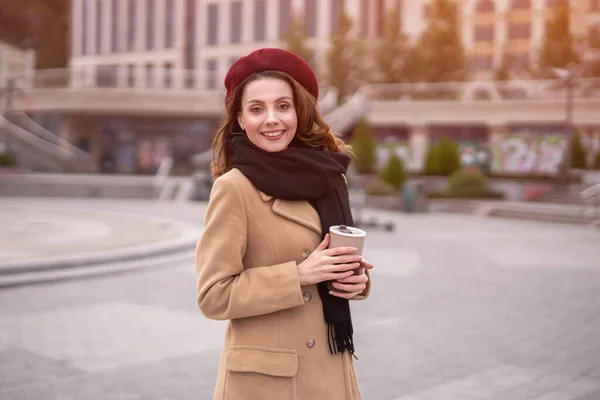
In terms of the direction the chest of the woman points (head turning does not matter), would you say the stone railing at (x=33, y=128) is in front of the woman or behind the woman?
behind

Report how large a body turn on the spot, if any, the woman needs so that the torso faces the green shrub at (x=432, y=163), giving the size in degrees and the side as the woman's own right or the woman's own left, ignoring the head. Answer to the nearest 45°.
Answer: approximately 135° to the woman's own left

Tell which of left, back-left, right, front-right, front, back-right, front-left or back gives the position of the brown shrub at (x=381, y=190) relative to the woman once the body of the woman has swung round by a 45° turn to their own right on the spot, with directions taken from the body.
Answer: back

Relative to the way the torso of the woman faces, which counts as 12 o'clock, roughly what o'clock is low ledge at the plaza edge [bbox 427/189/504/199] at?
The low ledge at the plaza edge is roughly at 8 o'clock from the woman.

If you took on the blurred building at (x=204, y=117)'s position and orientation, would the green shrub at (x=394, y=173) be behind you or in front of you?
in front

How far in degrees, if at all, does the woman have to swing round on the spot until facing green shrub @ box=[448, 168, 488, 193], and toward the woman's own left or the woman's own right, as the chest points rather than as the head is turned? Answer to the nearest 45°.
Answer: approximately 135° to the woman's own left

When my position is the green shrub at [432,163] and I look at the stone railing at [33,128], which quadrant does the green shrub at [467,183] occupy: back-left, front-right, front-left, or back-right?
back-left

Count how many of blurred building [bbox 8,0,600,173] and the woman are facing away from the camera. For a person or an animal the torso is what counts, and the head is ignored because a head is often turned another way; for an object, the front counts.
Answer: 0

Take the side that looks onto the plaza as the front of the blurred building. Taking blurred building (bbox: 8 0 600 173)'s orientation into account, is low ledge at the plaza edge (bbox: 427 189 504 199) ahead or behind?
ahead

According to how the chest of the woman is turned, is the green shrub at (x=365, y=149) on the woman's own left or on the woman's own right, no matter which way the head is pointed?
on the woman's own left

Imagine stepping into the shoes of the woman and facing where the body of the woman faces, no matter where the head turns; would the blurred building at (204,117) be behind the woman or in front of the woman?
behind
